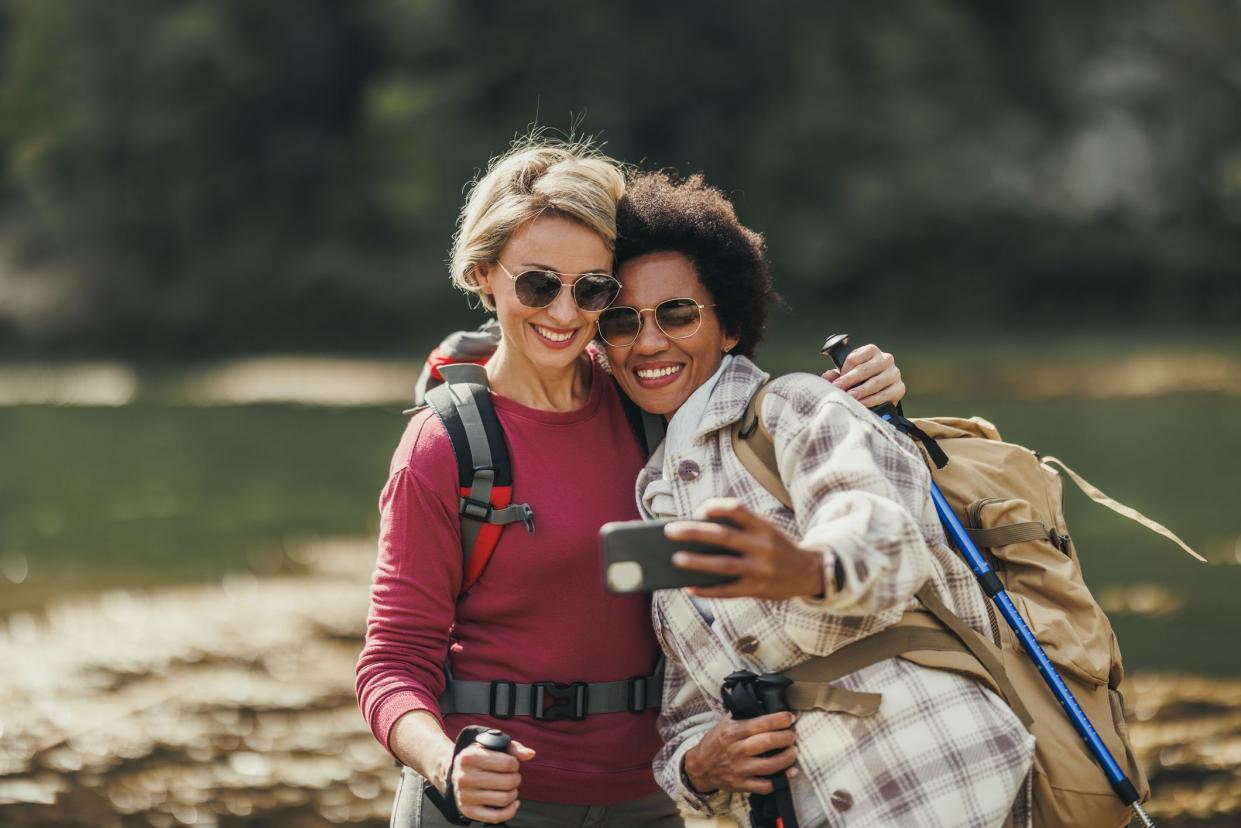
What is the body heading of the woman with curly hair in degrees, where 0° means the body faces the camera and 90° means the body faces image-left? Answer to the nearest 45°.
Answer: approximately 45°

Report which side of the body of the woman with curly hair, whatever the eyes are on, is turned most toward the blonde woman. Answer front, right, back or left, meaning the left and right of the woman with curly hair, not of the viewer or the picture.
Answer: right
